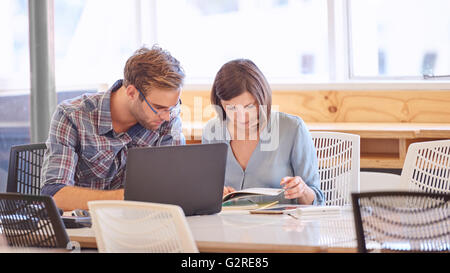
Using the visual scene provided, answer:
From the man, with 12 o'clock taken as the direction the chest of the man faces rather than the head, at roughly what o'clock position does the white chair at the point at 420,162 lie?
The white chair is roughly at 11 o'clock from the man.

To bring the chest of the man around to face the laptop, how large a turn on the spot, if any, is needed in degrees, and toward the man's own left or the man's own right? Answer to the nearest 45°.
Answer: approximately 45° to the man's own right

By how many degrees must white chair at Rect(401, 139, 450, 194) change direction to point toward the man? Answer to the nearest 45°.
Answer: approximately 90° to its right

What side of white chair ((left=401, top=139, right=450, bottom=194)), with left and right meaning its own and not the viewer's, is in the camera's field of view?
front

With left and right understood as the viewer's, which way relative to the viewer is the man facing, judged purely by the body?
facing the viewer and to the right of the viewer

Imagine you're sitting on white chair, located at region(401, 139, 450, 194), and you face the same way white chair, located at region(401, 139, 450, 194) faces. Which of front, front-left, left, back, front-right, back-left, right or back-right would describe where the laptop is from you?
front-right

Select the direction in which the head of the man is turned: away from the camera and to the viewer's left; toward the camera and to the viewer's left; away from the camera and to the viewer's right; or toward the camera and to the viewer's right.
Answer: toward the camera and to the viewer's right

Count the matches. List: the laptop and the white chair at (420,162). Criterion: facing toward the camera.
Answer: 1
